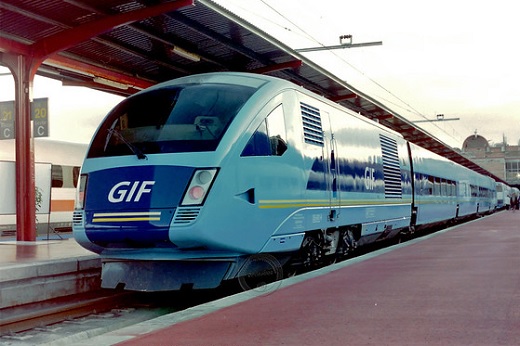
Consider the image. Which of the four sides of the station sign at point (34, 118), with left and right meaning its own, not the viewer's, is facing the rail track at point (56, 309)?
front

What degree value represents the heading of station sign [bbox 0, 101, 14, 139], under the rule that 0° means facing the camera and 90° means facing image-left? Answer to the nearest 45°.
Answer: approximately 0°

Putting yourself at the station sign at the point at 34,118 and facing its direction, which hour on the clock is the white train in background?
The white train in background is roughly at 6 o'clock from the station sign.

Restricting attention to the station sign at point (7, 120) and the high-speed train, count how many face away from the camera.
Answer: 0

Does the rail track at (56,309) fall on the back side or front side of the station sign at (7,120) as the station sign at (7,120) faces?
on the front side

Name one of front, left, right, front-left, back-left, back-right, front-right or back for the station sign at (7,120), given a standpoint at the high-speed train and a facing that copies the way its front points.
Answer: right

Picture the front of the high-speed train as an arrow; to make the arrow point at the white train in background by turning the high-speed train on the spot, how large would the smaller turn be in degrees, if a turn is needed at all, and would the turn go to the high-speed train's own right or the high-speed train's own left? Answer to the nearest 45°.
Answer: approximately 90° to the high-speed train's own right

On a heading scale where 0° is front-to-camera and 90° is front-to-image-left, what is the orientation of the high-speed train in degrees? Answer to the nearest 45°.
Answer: approximately 45°

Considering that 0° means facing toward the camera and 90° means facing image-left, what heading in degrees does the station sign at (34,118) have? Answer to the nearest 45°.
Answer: approximately 0°

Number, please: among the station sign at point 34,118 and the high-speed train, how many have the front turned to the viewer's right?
0
